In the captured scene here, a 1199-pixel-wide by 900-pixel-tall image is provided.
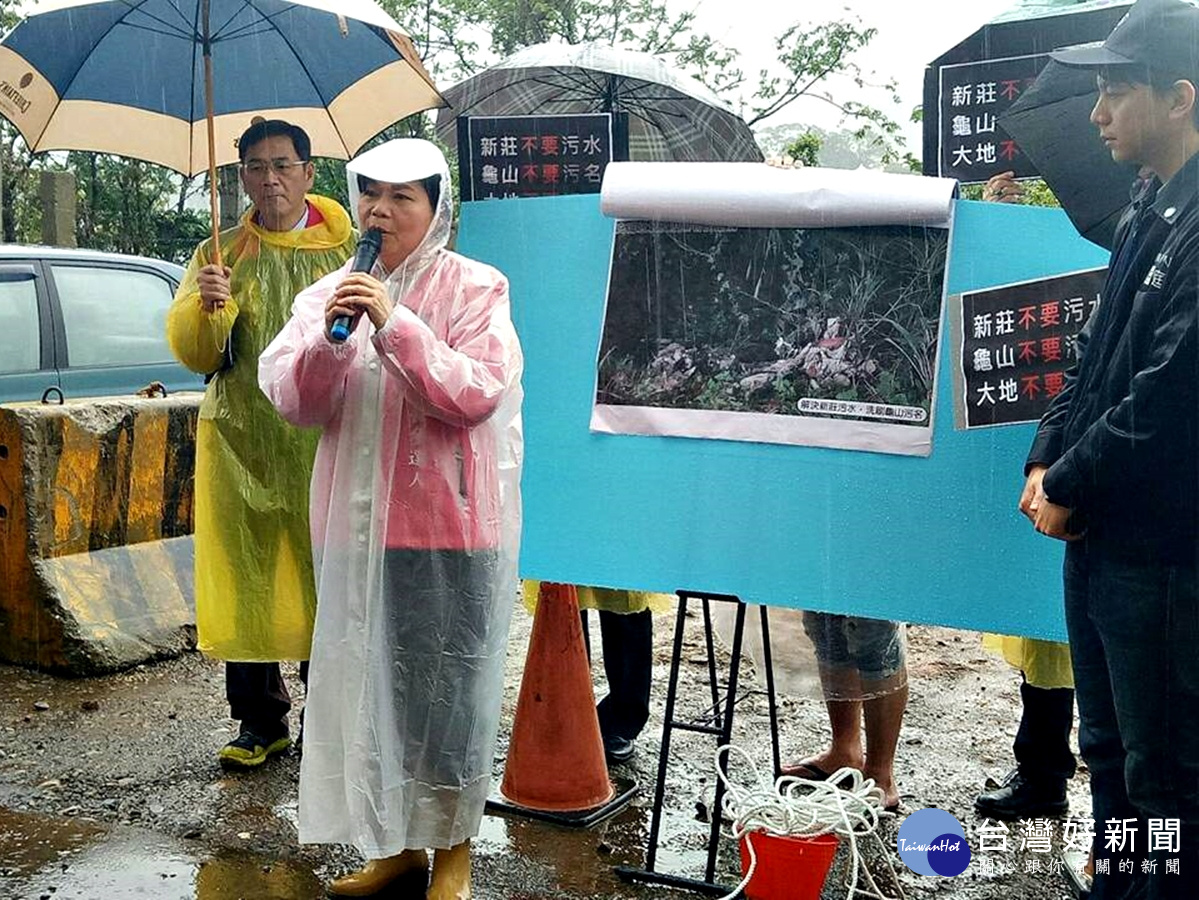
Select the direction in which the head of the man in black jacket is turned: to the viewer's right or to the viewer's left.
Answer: to the viewer's left

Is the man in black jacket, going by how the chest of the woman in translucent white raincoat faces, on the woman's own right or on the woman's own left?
on the woman's own left

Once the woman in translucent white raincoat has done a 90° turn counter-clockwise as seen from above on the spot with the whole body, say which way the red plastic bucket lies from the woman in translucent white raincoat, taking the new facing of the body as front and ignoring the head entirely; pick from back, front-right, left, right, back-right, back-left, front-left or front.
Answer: front-left
